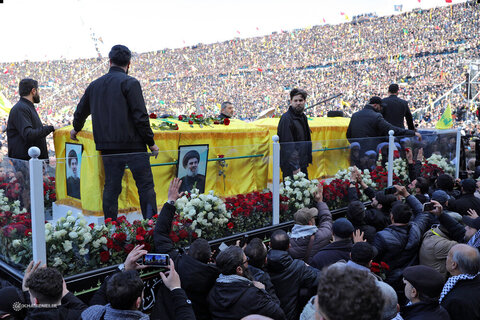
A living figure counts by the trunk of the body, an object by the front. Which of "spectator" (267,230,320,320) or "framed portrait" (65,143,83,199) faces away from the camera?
the spectator

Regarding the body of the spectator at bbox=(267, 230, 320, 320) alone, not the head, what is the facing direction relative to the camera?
away from the camera

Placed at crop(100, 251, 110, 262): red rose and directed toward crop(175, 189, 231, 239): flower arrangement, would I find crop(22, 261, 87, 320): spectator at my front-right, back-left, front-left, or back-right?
back-right

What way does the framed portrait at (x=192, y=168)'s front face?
toward the camera

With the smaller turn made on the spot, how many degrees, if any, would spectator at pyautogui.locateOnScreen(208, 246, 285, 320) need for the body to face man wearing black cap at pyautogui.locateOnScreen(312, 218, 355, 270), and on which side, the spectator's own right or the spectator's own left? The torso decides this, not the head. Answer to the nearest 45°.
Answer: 0° — they already face them

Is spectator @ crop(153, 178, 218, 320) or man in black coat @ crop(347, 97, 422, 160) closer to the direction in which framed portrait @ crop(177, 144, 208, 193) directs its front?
the spectator

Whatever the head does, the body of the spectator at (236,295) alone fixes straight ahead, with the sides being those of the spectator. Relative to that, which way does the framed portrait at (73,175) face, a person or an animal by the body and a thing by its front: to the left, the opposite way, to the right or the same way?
the opposite way

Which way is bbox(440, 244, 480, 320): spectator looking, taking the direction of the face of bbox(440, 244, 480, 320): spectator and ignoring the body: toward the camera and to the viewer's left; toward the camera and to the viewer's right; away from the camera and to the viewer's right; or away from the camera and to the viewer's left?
away from the camera and to the viewer's left

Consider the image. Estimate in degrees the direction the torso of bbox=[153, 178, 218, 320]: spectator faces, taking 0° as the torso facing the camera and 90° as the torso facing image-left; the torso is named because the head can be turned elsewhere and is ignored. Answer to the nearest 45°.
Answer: approximately 180°

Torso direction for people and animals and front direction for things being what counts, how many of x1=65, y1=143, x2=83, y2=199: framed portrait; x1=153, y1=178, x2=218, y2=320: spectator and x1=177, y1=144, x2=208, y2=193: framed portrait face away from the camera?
1

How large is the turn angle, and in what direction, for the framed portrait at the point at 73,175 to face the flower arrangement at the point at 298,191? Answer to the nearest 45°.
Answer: approximately 135° to its left

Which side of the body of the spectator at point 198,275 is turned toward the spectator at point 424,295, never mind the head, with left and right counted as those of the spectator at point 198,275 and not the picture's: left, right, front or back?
right

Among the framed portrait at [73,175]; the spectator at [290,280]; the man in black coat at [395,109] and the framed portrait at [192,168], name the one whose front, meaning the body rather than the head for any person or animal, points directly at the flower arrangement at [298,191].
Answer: the spectator
